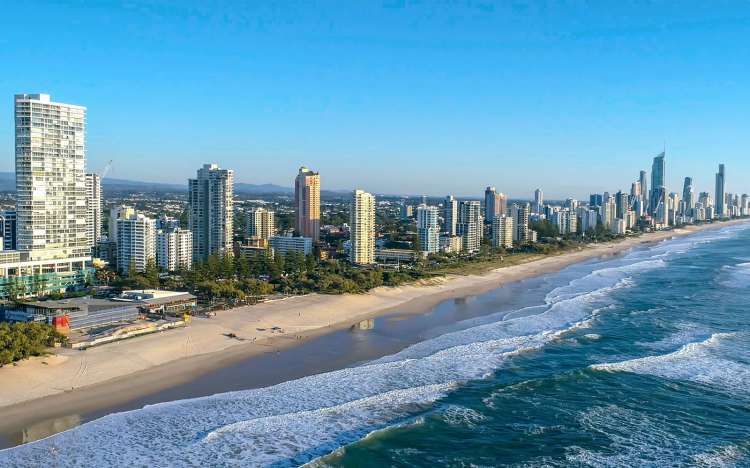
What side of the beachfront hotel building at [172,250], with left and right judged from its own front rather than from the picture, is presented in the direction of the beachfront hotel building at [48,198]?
right

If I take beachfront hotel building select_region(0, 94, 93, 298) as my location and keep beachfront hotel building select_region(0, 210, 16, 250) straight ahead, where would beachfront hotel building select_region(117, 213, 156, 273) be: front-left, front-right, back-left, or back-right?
front-right

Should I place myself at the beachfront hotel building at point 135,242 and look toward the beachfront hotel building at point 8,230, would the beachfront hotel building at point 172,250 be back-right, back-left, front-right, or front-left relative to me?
back-right

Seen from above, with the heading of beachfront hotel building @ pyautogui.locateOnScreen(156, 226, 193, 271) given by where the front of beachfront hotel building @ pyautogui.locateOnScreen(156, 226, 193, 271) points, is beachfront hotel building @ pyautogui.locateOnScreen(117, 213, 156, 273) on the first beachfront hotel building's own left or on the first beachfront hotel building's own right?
on the first beachfront hotel building's own right

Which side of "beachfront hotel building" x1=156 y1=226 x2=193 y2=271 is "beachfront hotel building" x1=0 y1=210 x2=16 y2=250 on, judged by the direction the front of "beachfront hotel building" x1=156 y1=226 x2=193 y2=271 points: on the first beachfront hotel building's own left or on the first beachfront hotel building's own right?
on the first beachfront hotel building's own right

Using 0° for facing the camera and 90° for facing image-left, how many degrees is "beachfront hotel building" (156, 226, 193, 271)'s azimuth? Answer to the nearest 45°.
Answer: approximately 315°

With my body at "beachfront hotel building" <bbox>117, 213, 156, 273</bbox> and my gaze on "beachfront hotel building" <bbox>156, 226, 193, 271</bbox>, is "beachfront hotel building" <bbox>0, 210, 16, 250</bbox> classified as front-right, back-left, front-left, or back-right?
back-left
